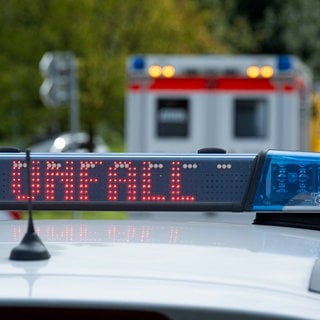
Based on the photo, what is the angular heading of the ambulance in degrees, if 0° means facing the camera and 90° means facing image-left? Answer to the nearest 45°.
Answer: approximately 180°

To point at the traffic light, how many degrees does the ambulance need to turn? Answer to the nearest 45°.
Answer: approximately 45° to its left
